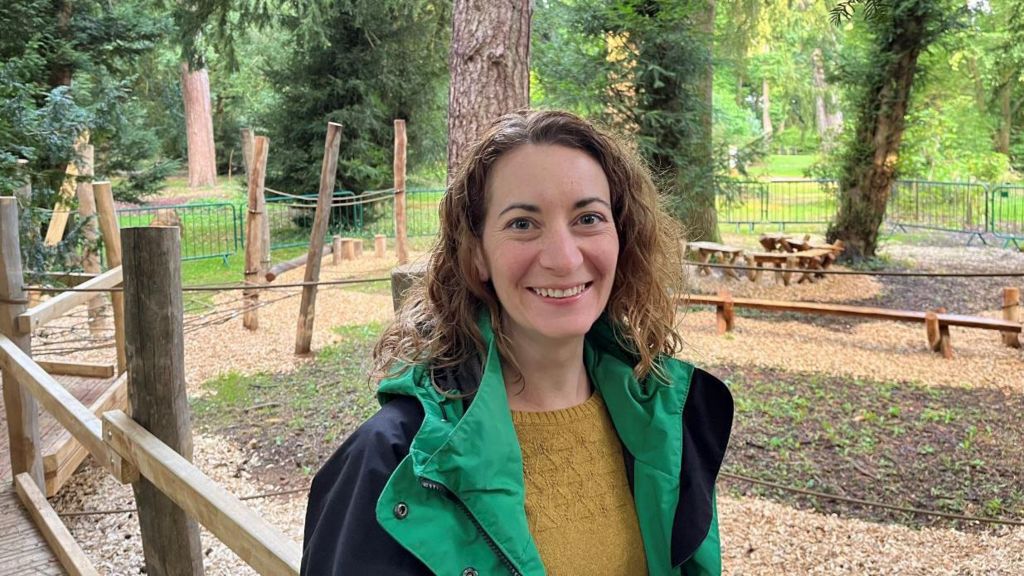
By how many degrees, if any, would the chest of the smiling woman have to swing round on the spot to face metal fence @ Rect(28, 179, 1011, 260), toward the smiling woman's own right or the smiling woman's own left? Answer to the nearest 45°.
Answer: approximately 135° to the smiling woman's own left

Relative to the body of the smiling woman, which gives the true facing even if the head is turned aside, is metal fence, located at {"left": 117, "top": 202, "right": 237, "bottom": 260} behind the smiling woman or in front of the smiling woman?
behind

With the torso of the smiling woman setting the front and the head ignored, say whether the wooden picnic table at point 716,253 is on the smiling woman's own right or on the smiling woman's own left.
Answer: on the smiling woman's own left

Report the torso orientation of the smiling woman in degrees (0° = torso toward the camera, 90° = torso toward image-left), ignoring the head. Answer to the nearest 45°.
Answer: approximately 315°

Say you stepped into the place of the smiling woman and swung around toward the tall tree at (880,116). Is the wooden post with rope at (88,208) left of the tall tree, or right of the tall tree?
left

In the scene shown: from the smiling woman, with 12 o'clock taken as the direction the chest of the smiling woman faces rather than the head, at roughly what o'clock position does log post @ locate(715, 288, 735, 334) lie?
The log post is roughly at 8 o'clock from the smiling woman.

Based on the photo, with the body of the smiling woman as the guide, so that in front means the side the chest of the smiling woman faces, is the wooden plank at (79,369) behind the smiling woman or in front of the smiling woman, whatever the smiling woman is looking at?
behind

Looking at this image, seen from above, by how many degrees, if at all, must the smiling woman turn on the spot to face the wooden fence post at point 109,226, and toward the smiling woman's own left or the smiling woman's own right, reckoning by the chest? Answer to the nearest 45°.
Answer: approximately 180°
